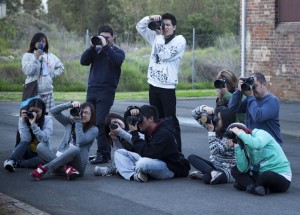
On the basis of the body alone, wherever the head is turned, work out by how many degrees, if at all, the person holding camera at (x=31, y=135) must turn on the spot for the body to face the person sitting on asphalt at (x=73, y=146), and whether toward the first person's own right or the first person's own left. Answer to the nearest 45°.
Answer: approximately 90° to the first person's own left

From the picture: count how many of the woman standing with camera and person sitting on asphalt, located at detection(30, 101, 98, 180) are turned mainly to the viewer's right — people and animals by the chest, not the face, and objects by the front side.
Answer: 0

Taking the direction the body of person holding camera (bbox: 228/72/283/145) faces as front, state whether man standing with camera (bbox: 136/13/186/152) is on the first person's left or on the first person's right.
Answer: on the first person's right

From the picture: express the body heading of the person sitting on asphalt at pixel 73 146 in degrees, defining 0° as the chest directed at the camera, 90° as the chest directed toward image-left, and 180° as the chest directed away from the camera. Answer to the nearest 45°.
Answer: approximately 45°

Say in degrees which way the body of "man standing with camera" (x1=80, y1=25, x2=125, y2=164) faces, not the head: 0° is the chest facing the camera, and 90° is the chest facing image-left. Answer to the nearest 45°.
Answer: approximately 45°

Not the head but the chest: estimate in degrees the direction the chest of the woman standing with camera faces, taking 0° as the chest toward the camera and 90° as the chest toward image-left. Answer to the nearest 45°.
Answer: approximately 0°

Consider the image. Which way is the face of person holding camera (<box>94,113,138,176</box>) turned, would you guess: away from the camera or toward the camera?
toward the camera

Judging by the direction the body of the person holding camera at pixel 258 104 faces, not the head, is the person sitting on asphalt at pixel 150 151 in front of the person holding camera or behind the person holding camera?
in front

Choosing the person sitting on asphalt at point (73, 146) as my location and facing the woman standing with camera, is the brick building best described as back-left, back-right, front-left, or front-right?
front-right

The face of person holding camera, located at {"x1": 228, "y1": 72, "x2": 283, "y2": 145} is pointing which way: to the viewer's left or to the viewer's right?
to the viewer's left

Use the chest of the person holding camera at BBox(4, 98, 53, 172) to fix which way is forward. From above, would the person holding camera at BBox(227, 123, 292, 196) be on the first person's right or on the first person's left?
on the first person's left

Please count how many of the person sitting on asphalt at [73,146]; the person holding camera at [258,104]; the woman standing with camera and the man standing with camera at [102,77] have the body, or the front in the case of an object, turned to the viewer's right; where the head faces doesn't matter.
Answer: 0

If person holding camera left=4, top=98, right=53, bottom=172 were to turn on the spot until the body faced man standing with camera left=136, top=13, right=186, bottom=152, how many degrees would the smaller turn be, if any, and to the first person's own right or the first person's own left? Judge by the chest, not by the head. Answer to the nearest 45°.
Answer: approximately 135° to the first person's own left

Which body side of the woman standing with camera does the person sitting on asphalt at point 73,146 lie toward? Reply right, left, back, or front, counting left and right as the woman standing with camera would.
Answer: front

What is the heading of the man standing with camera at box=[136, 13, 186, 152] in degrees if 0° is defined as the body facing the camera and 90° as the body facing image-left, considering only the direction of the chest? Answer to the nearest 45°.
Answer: approximately 45°

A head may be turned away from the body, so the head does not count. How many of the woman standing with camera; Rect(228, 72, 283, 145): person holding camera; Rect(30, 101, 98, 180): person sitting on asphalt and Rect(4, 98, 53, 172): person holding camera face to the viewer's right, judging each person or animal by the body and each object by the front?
0
